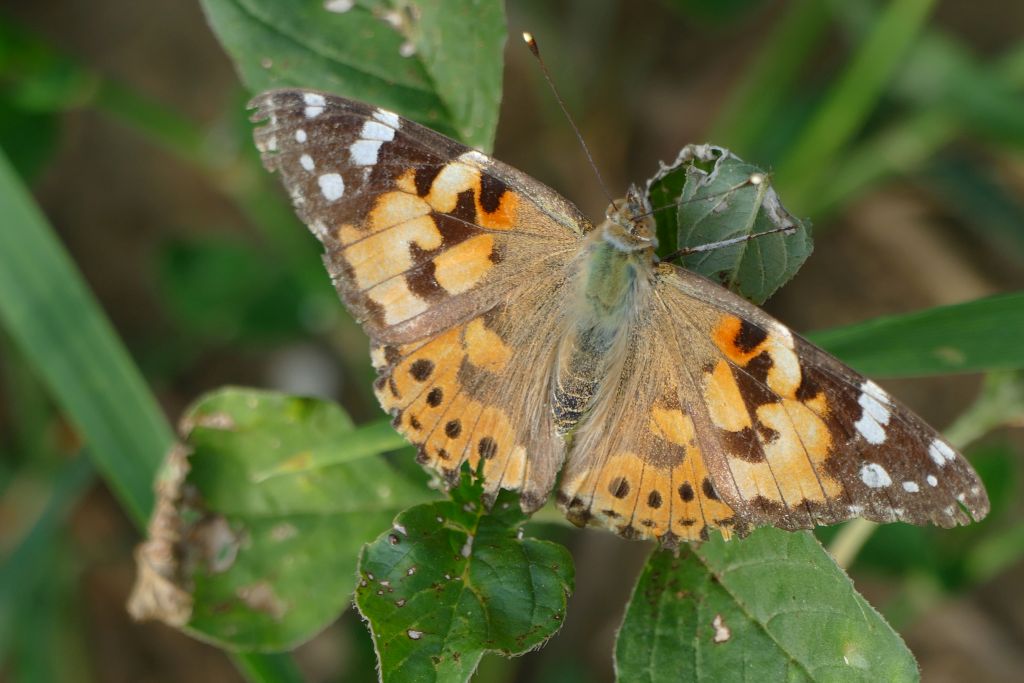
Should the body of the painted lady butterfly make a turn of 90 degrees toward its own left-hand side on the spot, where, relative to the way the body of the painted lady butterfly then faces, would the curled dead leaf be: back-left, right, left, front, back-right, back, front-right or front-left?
front

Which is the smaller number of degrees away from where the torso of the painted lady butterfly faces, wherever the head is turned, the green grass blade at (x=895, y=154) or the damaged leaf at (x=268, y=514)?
the green grass blade

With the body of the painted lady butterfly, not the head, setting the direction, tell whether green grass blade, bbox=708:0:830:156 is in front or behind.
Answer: in front

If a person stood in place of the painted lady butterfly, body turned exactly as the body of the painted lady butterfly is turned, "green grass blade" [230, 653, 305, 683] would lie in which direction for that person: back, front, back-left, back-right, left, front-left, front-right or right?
left

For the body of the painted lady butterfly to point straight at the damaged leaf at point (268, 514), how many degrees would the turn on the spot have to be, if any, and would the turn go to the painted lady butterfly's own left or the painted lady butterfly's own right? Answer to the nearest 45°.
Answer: approximately 90° to the painted lady butterfly's own left

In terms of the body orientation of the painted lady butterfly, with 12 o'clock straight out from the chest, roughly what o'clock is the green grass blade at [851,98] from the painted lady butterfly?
The green grass blade is roughly at 1 o'clock from the painted lady butterfly.

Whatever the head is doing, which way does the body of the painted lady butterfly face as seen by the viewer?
away from the camera

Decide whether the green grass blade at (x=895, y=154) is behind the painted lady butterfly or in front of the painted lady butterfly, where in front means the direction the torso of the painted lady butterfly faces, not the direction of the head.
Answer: in front
